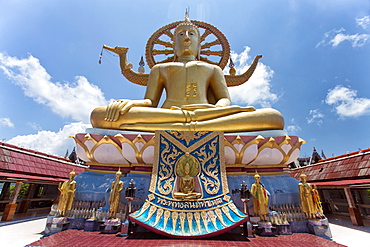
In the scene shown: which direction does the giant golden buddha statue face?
toward the camera

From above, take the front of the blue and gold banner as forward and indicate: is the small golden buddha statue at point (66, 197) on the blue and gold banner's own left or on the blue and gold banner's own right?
on the blue and gold banner's own right

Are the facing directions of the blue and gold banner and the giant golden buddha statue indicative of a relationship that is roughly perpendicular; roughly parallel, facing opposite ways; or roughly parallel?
roughly parallel

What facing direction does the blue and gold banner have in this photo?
toward the camera

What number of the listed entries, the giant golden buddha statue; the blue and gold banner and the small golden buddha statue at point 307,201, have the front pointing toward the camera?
3

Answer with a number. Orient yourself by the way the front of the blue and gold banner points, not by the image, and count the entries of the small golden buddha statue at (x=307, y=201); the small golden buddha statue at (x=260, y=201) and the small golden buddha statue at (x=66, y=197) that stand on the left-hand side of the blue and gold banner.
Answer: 2

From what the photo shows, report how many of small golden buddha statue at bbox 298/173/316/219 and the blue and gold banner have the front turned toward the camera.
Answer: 2

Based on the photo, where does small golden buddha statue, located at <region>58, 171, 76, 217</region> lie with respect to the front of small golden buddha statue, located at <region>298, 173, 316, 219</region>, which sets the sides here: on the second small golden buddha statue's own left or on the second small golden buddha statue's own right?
on the second small golden buddha statue's own right

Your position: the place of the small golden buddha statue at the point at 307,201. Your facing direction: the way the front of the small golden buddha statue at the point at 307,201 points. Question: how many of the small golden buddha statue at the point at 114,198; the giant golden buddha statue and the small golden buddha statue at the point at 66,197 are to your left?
0

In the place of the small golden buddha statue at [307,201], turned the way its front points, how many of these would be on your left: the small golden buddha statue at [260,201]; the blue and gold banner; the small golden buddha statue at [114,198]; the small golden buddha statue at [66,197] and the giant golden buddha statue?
0

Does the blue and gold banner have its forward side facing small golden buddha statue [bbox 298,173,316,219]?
no

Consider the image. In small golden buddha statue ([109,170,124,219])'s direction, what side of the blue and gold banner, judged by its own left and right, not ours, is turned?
right

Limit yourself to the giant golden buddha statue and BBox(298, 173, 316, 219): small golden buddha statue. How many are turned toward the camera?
2

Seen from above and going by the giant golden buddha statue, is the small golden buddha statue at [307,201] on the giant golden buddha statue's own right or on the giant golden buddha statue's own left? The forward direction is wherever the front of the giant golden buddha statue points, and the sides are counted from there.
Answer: on the giant golden buddha statue's own left
